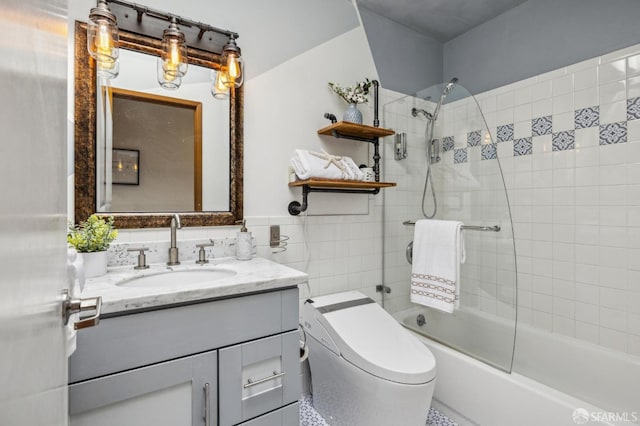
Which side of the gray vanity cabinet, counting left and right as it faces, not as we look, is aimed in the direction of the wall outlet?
left

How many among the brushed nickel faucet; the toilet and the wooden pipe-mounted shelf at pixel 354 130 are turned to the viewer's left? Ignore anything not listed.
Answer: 0

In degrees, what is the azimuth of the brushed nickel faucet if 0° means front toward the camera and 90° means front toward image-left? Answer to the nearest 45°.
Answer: approximately 315°

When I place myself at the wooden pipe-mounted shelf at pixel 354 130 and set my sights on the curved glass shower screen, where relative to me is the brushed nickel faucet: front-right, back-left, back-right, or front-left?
back-right

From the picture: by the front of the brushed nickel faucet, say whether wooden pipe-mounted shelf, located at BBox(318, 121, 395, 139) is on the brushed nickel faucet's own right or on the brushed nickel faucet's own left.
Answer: on the brushed nickel faucet's own left

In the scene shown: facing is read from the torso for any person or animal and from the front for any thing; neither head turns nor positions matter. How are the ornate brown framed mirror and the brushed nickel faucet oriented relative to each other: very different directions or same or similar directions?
same or similar directions

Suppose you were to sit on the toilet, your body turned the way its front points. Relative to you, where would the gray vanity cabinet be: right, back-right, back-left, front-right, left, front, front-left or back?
right

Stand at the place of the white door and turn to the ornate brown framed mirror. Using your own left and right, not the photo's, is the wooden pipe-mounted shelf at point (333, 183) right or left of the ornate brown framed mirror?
right

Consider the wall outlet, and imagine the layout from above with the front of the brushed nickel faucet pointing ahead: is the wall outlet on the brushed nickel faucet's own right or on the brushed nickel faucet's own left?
on the brushed nickel faucet's own left

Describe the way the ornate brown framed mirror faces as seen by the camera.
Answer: facing the viewer and to the right of the viewer

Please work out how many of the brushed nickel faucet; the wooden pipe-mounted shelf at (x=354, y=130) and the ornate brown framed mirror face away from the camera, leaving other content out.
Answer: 0

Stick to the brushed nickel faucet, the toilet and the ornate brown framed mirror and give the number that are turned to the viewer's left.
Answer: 0

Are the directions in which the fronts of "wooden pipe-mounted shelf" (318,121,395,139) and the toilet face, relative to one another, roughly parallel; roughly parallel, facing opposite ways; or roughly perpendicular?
roughly parallel

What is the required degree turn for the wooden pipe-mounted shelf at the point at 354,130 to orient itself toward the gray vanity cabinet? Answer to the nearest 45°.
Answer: approximately 90° to its right
